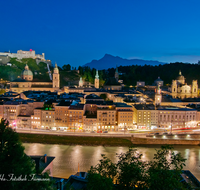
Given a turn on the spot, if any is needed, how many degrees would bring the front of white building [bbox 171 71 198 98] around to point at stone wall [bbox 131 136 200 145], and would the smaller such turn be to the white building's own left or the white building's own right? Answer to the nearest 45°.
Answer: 0° — it already faces it

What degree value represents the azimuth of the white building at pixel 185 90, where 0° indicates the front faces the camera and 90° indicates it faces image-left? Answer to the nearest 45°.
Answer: approximately 0°
